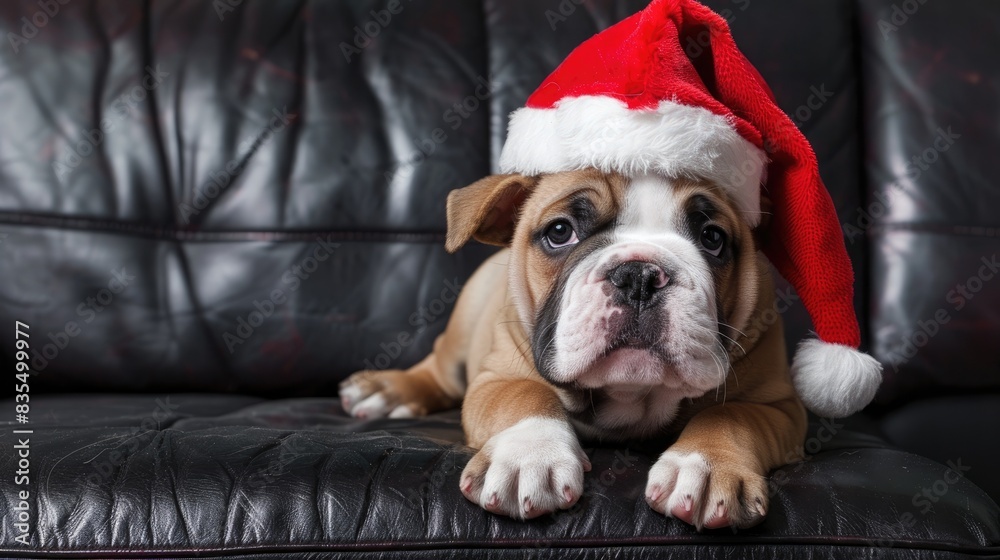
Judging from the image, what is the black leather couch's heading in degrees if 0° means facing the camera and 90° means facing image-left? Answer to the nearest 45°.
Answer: approximately 0°
